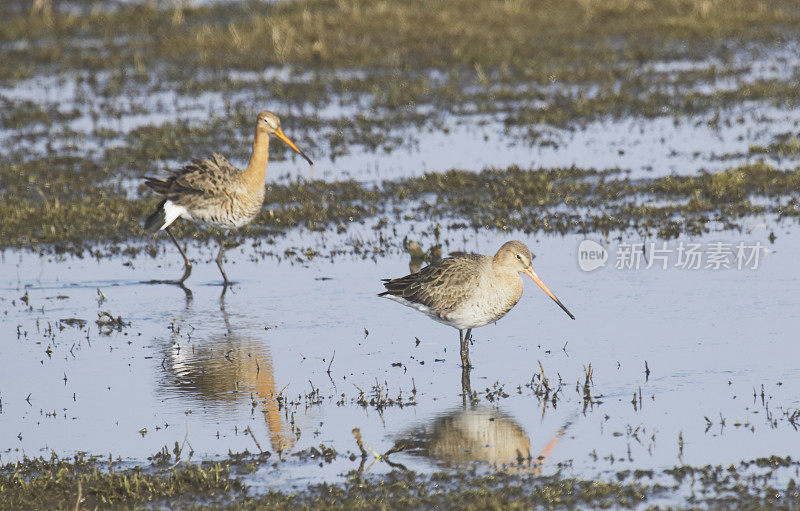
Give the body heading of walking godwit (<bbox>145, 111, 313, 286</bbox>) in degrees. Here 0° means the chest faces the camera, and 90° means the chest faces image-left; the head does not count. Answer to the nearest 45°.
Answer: approximately 270°

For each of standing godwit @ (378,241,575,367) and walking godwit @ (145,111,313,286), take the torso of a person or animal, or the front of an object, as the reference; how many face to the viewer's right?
2

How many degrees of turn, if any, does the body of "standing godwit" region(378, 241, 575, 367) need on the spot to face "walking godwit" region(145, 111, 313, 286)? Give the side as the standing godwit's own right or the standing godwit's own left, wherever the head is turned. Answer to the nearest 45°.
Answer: approximately 135° to the standing godwit's own left

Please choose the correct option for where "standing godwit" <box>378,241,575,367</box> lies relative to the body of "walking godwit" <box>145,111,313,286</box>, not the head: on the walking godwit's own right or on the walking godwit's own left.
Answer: on the walking godwit's own right

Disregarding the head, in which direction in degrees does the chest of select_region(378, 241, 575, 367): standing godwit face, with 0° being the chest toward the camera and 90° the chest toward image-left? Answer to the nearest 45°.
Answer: approximately 270°
